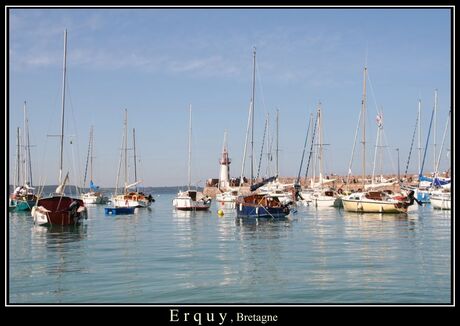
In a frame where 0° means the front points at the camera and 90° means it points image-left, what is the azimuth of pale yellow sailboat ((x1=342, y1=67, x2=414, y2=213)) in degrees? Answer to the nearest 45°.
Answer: approximately 90°

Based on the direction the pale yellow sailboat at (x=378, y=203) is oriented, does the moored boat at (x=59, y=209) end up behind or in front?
in front

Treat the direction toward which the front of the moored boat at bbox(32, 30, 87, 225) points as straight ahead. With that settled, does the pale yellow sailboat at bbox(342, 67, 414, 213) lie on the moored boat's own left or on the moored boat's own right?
on the moored boat's own right
